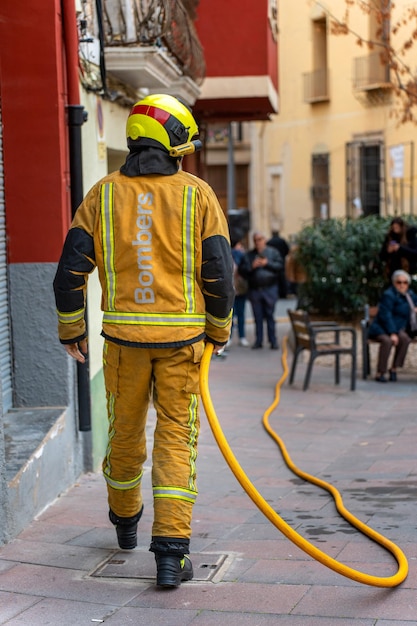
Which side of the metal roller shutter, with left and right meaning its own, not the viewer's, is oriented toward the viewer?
right

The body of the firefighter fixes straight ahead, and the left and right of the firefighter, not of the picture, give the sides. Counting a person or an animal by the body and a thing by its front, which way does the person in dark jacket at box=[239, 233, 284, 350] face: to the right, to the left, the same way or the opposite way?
the opposite way

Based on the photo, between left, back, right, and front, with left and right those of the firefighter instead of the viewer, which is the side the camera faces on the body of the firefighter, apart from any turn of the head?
back

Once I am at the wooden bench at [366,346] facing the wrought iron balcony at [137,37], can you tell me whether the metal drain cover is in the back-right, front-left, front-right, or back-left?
front-left

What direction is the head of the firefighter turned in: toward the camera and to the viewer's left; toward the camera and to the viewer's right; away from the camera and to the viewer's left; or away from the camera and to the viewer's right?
away from the camera and to the viewer's right

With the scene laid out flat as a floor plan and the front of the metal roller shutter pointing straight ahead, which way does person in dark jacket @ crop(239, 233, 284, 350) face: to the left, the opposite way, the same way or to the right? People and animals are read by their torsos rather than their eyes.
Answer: to the right

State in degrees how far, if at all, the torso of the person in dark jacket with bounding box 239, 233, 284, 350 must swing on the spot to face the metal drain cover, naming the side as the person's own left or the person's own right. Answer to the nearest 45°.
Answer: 0° — they already face it

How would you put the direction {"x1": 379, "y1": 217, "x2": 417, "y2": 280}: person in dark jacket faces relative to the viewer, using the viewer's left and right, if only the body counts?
facing the viewer and to the left of the viewer

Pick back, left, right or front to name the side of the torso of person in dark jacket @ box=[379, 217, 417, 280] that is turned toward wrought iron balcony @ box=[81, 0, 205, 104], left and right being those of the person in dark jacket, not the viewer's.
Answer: front

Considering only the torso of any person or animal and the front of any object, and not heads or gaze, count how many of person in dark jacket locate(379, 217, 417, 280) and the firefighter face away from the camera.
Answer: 1

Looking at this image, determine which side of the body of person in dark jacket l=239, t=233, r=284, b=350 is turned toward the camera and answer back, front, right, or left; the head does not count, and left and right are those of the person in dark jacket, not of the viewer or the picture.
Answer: front

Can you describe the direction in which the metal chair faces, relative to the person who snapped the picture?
facing away from the viewer and to the right of the viewer

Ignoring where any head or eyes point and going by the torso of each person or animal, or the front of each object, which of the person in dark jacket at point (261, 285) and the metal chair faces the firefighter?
the person in dark jacket

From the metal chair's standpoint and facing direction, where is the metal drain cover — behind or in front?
behind
